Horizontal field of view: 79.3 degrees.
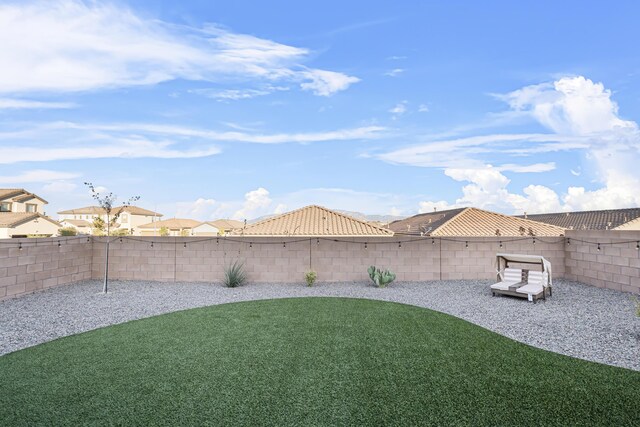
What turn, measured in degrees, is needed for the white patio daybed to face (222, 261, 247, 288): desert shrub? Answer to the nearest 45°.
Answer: approximately 45° to its right

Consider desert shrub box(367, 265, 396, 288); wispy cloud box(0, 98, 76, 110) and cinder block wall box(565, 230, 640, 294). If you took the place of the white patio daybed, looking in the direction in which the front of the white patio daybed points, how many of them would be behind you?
1

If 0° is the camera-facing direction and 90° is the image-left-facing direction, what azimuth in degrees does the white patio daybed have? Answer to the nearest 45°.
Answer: approximately 45°

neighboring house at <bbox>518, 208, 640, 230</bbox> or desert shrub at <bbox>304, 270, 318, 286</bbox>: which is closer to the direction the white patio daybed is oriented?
the desert shrub

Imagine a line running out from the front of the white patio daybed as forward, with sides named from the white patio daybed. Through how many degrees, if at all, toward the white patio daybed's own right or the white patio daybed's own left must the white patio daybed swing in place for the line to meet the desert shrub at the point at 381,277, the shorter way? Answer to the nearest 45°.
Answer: approximately 45° to the white patio daybed's own right

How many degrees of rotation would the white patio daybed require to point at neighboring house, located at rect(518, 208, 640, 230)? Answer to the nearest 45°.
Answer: approximately 135° to its right
